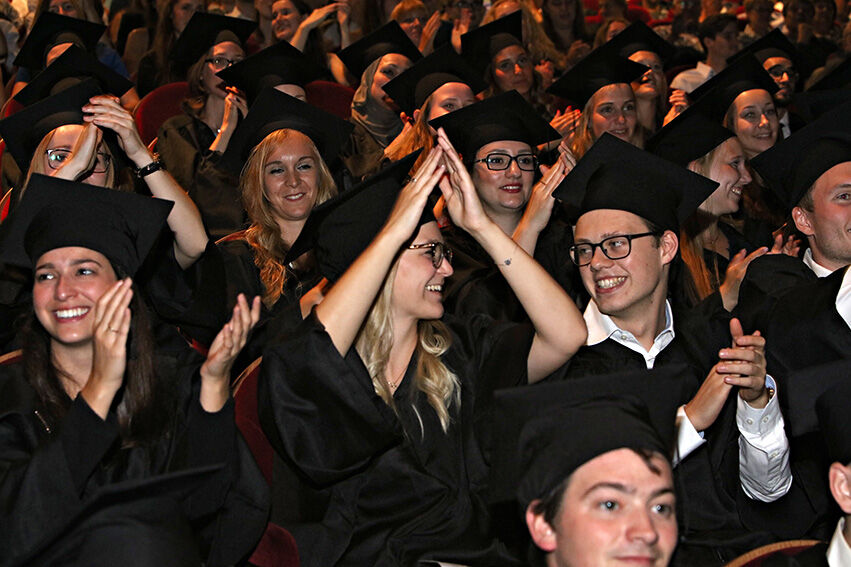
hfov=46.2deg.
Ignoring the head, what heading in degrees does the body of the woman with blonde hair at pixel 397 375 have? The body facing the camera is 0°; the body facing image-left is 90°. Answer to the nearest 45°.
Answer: approximately 315°

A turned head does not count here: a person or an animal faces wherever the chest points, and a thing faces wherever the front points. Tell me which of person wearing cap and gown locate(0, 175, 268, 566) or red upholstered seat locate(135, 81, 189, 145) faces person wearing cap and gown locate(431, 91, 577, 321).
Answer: the red upholstered seat

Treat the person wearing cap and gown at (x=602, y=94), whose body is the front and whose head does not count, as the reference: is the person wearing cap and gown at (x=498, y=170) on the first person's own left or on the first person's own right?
on the first person's own right

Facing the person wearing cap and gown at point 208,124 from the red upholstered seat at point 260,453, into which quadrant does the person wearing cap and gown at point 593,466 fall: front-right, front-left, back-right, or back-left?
back-right

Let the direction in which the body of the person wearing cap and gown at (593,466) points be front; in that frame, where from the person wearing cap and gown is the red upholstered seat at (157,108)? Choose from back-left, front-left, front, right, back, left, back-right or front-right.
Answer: back

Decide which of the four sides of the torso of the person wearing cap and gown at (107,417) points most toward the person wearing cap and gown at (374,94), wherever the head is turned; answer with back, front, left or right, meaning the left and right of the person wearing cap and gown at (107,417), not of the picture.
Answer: back

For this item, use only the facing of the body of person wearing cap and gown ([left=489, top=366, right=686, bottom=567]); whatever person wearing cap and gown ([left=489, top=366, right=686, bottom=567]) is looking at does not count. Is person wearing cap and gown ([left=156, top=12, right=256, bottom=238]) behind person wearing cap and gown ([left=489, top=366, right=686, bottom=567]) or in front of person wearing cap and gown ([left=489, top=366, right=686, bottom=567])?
behind

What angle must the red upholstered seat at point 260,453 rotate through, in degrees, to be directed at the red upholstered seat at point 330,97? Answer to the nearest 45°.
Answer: approximately 135° to its left

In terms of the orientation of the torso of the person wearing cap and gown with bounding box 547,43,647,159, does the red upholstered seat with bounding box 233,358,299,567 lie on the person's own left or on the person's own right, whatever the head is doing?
on the person's own right
